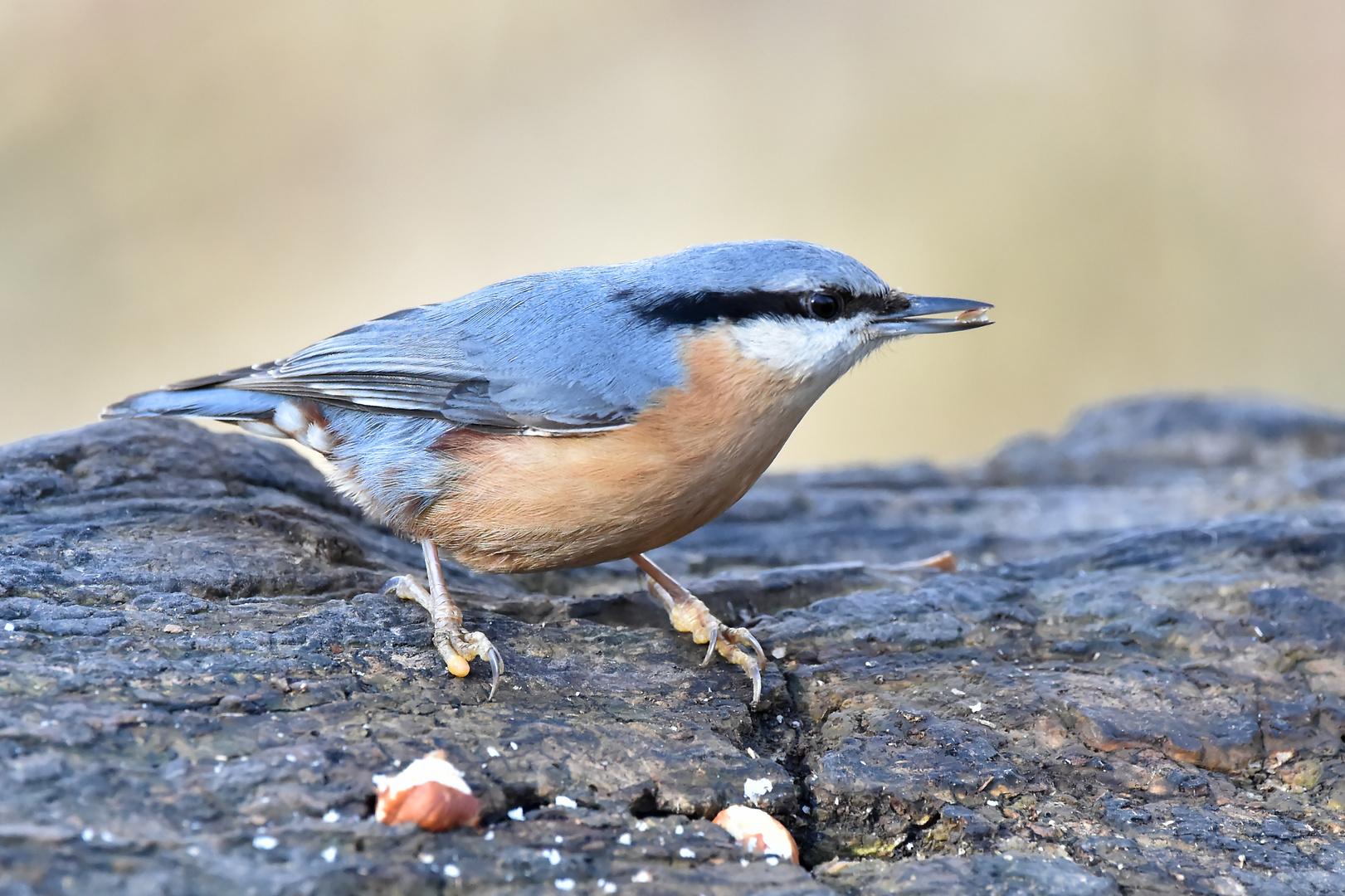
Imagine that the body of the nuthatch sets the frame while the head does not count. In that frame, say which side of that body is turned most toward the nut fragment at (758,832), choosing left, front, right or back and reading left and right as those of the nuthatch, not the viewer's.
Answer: right

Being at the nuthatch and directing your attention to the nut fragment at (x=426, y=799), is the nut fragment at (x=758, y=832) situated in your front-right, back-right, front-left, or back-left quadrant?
front-left

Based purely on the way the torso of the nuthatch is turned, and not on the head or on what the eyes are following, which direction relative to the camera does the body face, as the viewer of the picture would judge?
to the viewer's right

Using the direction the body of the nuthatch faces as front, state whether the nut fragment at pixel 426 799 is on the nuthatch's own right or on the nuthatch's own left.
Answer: on the nuthatch's own right

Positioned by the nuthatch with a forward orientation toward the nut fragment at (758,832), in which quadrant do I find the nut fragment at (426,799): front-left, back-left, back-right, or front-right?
front-right
